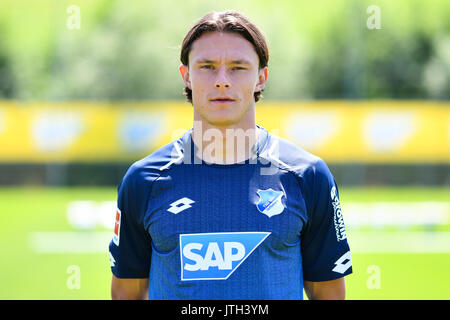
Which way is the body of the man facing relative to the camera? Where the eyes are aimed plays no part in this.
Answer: toward the camera

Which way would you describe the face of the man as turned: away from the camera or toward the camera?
toward the camera
